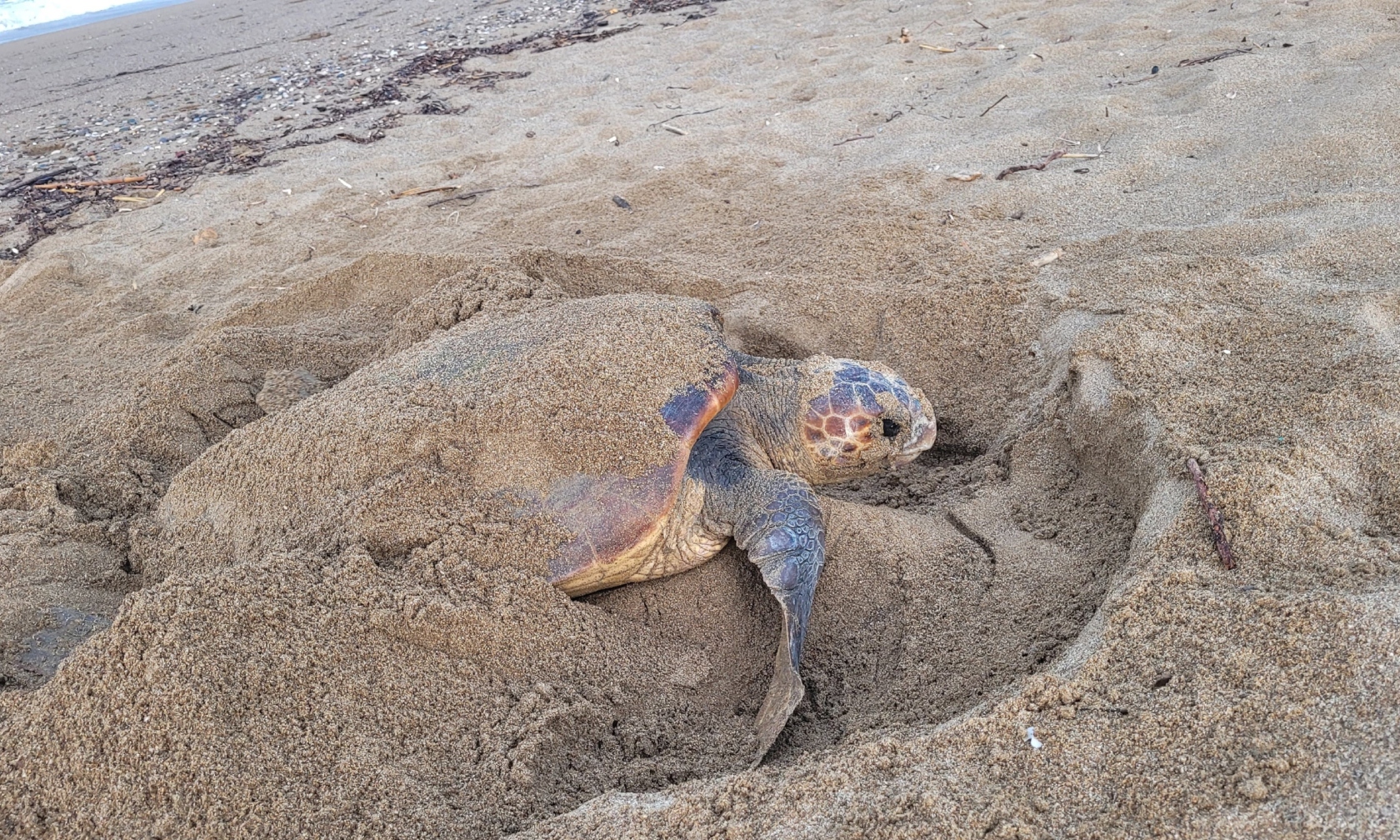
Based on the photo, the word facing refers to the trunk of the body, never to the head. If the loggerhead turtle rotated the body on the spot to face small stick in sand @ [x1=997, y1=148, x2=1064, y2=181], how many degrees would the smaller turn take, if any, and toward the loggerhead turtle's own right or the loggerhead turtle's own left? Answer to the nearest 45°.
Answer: approximately 45° to the loggerhead turtle's own left

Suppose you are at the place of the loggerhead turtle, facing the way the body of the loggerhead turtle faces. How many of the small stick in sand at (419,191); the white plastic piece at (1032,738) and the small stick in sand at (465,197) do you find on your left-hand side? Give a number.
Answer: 2

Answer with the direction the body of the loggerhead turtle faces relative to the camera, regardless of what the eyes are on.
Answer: to the viewer's right

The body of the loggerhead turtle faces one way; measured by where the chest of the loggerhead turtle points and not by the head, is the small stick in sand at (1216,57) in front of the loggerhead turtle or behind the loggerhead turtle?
in front

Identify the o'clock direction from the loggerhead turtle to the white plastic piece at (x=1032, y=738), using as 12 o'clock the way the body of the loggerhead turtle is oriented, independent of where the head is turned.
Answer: The white plastic piece is roughly at 2 o'clock from the loggerhead turtle.

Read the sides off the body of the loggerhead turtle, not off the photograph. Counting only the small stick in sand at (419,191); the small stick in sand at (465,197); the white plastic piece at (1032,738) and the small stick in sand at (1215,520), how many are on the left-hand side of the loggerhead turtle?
2

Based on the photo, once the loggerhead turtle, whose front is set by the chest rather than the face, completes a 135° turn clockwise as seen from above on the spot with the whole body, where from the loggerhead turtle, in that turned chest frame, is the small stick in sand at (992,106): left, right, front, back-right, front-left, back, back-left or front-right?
back

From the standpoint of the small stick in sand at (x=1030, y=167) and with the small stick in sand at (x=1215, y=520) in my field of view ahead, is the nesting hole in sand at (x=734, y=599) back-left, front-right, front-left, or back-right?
front-right

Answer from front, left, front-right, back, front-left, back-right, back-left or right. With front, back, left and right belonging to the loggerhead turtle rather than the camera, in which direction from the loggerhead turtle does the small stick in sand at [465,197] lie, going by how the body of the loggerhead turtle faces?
left

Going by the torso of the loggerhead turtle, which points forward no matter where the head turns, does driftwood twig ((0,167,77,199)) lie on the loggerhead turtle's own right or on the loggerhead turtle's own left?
on the loggerhead turtle's own left

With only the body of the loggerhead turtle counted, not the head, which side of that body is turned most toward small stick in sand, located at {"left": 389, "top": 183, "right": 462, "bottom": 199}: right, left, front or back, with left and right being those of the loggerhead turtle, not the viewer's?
left

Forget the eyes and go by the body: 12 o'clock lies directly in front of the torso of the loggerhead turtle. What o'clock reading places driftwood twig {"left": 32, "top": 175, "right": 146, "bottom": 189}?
The driftwood twig is roughly at 8 o'clock from the loggerhead turtle.

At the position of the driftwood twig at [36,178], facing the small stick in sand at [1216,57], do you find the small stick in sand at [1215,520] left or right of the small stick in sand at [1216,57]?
right
